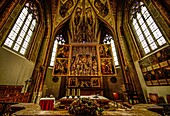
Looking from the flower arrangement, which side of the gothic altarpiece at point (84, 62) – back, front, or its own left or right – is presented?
front

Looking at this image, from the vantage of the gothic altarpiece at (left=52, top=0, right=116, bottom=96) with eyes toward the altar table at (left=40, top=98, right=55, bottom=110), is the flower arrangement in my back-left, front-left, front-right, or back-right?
front-left

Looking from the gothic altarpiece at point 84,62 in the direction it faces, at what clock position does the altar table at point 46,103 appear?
The altar table is roughly at 1 o'clock from the gothic altarpiece.

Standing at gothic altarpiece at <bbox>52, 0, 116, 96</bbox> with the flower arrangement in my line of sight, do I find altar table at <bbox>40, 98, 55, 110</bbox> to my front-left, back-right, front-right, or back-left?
front-right

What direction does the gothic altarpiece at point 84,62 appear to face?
toward the camera
